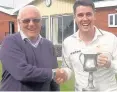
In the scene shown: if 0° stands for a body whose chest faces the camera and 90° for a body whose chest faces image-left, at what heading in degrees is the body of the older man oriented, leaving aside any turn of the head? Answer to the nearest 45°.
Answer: approximately 315°

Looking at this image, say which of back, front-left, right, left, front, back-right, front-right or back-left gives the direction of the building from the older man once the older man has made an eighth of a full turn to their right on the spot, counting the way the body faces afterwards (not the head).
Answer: back
